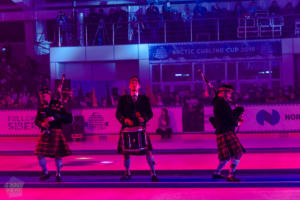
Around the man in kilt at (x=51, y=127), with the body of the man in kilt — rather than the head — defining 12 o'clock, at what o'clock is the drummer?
The drummer is roughly at 8 o'clock from the man in kilt.

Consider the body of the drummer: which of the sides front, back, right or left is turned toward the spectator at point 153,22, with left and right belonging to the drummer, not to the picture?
back

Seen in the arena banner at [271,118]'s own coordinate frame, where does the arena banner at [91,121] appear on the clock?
the arena banner at [91,121] is roughly at 3 o'clock from the arena banner at [271,118].

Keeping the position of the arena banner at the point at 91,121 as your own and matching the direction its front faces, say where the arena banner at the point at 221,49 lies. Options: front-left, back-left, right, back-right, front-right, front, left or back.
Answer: back-left

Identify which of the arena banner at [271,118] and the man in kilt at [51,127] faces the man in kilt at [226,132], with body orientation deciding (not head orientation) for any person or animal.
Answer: the arena banner

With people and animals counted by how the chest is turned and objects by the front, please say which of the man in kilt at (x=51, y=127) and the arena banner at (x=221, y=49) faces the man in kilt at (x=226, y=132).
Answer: the arena banner

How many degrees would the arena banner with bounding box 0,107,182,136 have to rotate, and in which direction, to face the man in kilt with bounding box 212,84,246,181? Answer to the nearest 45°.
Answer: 0° — it already faces them
